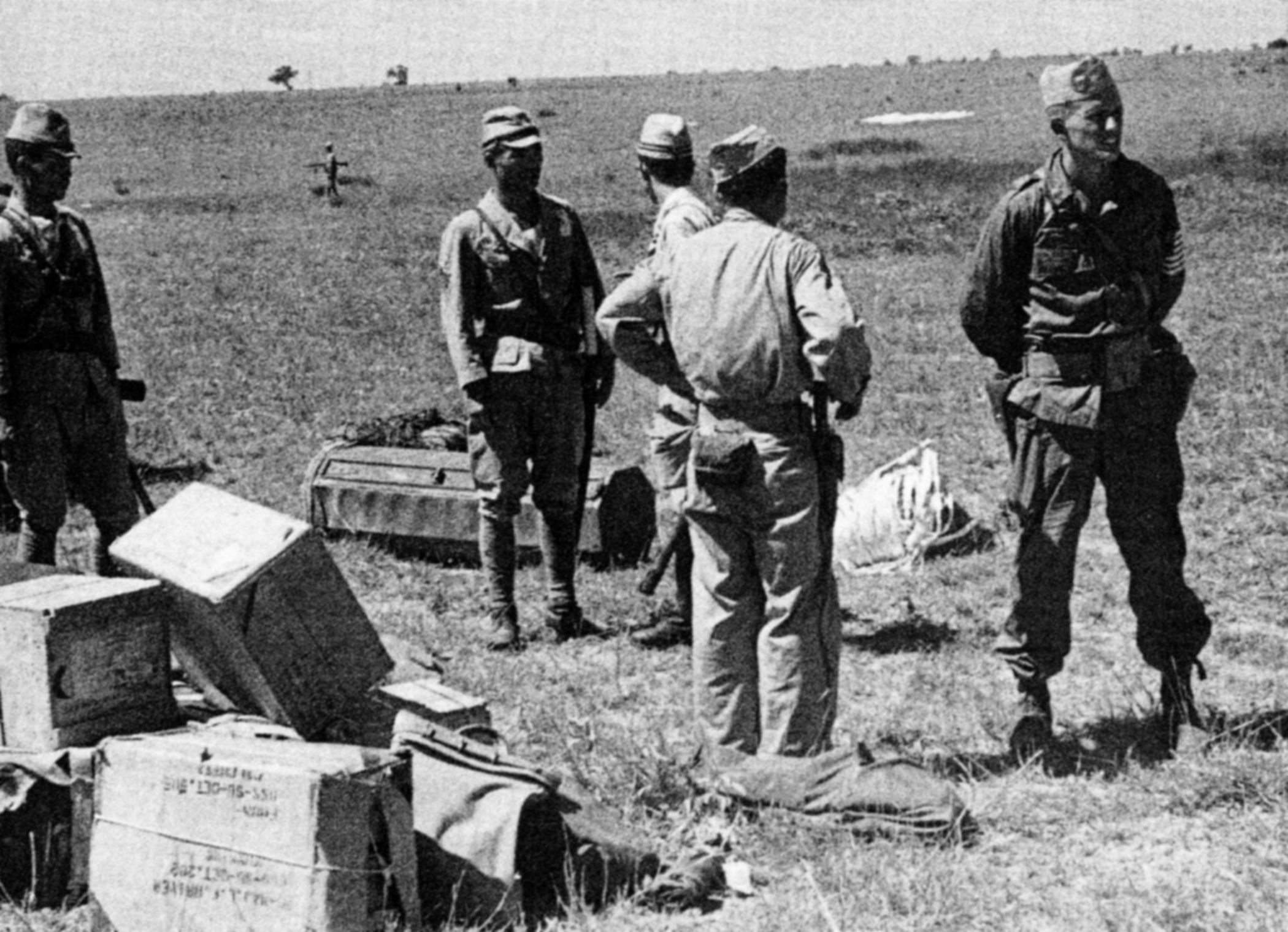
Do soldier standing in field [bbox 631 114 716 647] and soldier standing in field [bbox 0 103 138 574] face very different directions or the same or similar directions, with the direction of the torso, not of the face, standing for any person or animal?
very different directions

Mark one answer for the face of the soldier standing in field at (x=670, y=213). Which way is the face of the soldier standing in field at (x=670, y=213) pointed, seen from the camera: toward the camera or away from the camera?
away from the camera

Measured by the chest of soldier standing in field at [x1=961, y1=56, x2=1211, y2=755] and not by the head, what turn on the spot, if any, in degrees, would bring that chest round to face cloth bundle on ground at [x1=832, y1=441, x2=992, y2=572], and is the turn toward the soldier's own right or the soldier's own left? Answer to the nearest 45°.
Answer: approximately 180°

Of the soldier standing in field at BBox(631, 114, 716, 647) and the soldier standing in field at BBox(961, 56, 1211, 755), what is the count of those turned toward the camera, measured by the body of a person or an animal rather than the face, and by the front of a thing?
1

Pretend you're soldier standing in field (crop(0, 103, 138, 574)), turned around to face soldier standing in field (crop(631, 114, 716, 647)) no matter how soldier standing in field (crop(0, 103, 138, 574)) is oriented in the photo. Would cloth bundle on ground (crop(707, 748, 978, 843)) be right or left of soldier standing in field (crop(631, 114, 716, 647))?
right

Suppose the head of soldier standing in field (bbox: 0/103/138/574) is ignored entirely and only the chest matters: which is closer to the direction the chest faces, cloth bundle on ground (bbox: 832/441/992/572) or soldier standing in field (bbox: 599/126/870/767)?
the soldier standing in field

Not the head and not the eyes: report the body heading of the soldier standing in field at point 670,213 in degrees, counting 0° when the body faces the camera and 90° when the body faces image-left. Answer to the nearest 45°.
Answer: approximately 90°

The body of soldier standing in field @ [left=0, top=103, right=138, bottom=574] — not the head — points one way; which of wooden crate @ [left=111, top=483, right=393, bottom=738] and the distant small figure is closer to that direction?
the wooden crate

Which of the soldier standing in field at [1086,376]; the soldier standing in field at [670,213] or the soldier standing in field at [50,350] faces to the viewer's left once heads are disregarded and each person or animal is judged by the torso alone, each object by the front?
the soldier standing in field at [670,213]

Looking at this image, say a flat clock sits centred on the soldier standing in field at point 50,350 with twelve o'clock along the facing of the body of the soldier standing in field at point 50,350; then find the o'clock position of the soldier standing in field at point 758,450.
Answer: the soldier standing in field at point 758,450 is roughly at 12 o'clock from the soldier standing in field at point 50,350.

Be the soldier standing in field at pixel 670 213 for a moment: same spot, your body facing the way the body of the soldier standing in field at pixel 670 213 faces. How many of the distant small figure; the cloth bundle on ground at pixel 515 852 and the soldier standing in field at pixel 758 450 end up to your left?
2

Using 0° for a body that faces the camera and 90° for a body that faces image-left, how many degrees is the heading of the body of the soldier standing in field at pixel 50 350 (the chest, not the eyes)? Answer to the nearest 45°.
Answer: approximately 315°

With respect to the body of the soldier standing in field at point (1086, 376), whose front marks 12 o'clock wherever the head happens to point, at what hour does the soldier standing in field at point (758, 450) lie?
the soldier standing in field at point (758, 450) is roughly at 2 o'clock from the soldier standing in field at point (1086, 376).

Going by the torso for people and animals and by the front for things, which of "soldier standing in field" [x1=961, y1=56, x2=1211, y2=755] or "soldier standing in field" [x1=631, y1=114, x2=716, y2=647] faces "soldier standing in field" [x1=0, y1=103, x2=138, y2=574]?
"soldier standing in field" [x1=631, y1=114, x2=716, y2=647]

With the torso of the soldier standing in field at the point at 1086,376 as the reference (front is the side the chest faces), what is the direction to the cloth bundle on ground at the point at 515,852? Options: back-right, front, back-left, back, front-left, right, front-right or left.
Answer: front-right
